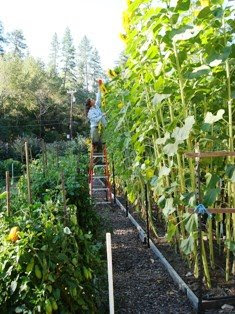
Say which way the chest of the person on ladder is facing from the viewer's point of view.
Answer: to the viewer's right

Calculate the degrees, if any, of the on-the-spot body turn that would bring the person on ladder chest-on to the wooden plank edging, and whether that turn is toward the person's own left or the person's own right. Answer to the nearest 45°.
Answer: approximately 90° to the person's own right

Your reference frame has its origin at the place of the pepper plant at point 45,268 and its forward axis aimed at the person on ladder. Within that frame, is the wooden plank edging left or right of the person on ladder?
right

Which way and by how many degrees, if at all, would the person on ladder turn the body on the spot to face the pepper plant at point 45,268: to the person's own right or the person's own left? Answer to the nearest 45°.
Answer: approximately 90° to the person's own right
